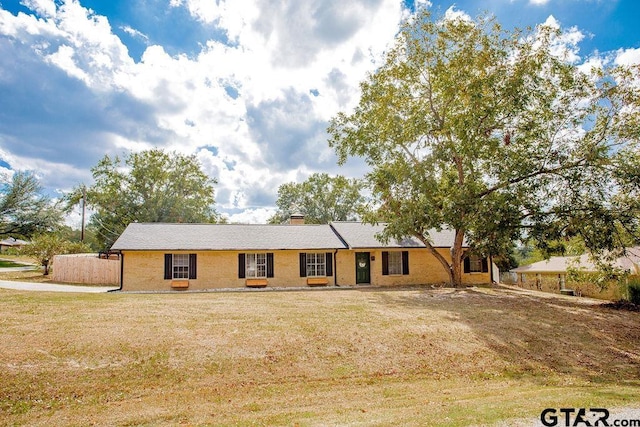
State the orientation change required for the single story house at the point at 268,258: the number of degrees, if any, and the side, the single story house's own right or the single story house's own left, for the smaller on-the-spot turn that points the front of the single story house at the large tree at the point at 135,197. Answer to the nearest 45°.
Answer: approximately 135° to the single story house's own right

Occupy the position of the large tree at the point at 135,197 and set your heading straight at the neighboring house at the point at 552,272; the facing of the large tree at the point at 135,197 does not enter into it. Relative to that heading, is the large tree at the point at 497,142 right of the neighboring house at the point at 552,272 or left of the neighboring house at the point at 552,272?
right

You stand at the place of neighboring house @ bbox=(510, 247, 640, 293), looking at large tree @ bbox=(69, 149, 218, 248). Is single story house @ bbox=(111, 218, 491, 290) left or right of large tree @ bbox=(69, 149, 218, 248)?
left

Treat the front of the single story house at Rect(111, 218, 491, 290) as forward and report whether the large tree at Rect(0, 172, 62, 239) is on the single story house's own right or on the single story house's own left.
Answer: on the single story house's own right

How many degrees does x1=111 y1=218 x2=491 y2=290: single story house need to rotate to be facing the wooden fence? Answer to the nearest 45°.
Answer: approximately 90° to its right

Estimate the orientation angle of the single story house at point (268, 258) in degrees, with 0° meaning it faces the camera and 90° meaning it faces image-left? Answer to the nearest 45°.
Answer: approximately 0°

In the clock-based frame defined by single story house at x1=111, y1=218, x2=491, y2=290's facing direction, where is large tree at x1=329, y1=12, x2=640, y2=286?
The large tree is roughly at 10 o'clock from the single story house.

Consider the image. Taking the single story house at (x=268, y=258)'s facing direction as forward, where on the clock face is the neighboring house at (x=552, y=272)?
The neighboring house is roughly at 8 o'clock from the single story house.
